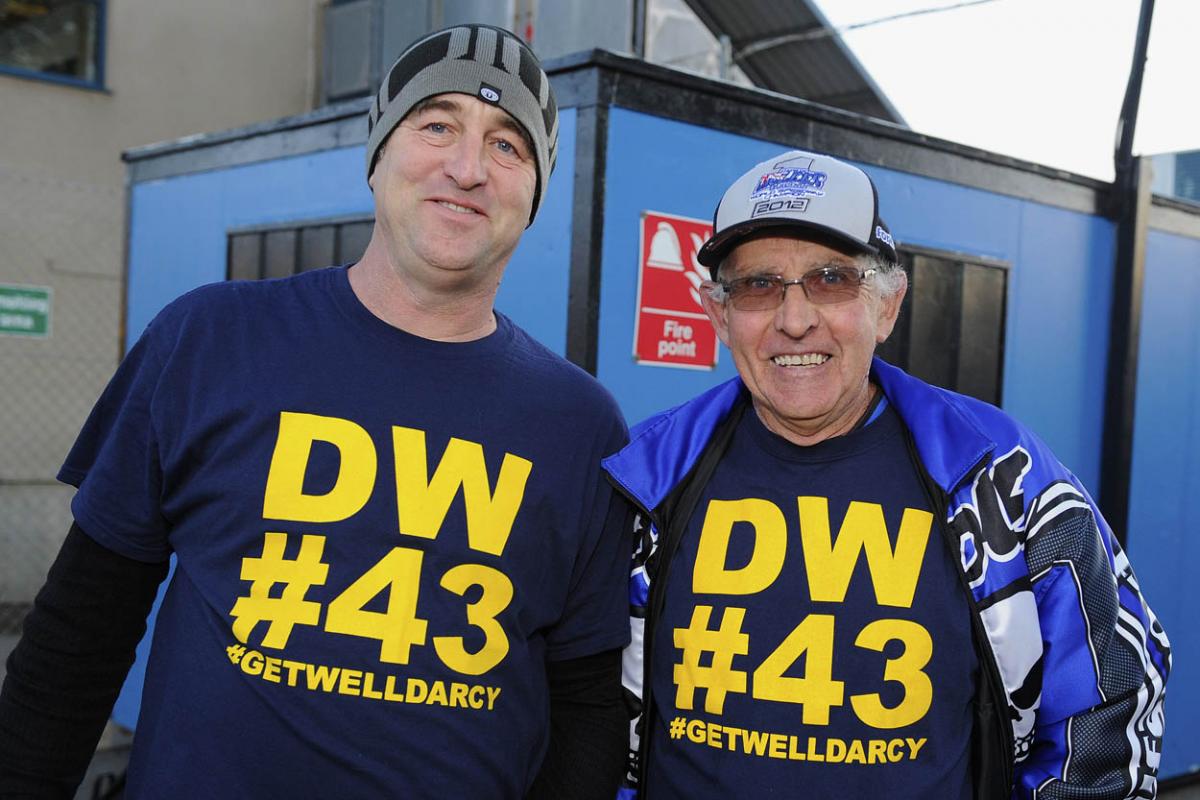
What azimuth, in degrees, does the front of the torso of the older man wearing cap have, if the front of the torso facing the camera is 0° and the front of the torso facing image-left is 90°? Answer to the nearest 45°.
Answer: approximately 0°

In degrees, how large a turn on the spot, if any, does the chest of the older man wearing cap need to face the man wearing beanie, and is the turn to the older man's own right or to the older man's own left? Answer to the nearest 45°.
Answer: approximately 45° to the older man's own right

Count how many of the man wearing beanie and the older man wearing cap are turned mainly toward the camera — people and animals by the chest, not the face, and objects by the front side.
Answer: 2

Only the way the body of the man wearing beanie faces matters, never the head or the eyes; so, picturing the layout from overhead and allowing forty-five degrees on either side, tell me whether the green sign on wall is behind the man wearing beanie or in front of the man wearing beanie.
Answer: behind

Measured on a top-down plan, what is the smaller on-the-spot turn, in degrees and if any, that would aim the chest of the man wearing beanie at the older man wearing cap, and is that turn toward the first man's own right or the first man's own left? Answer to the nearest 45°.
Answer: approximately 90° to the first man's own left

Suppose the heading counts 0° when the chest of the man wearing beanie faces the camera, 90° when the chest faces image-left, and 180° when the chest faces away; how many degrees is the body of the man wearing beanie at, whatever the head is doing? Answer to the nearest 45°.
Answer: approximately 0°

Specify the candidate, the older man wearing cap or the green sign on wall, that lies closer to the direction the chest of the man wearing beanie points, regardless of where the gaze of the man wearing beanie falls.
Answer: the older man wearing cap

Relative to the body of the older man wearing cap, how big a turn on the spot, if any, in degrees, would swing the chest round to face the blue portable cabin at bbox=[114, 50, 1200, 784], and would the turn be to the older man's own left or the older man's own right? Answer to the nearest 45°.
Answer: approximately 180°
